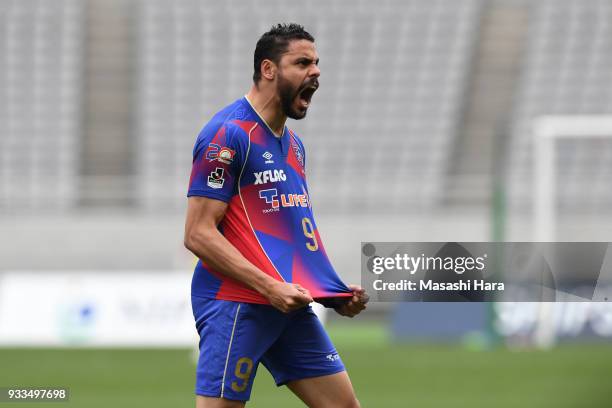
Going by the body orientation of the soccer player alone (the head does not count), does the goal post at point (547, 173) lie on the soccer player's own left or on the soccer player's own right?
on the soccer player's own left

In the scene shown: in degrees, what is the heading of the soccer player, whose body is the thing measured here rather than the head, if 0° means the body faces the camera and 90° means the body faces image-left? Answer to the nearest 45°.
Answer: approximately 315°
